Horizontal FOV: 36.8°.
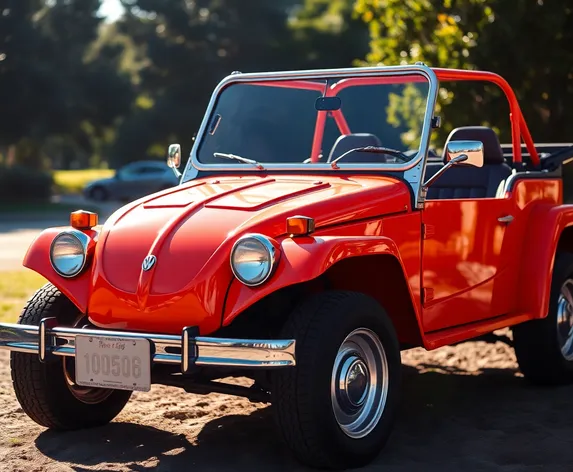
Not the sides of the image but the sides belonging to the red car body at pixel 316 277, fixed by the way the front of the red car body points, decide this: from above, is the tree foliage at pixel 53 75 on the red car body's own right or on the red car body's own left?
on the red car body's own right

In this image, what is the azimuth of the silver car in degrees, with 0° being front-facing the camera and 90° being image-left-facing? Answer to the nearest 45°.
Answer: approximately 90°

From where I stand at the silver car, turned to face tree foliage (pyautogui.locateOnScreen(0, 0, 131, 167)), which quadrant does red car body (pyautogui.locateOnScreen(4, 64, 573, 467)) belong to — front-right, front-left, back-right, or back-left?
back-left

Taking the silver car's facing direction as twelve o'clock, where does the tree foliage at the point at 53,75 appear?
The tree foliage is roughly at 2 o'clock from the silver car.

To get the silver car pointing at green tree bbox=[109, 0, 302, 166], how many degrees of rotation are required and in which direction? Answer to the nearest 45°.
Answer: approximately 90° to its right

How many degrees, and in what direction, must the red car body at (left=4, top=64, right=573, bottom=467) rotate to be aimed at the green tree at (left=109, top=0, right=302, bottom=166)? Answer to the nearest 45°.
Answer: approximately 135° to its right

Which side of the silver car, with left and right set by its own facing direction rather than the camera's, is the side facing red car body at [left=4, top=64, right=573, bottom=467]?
left

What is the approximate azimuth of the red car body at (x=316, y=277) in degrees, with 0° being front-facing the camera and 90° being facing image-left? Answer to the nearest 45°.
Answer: approximately 45°

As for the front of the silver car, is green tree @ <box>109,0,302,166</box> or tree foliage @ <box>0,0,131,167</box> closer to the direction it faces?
the tree foliage

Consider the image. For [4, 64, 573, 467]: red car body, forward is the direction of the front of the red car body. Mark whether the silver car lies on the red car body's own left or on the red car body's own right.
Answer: on the red car body's own right
